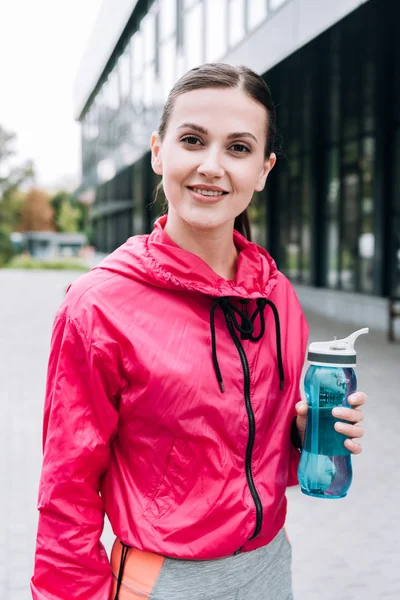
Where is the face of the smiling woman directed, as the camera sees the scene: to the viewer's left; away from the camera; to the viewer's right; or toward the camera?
toward the camera

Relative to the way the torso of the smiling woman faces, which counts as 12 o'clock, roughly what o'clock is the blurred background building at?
The blurred background building is roughly at 8 o'clock from the smiling woman.

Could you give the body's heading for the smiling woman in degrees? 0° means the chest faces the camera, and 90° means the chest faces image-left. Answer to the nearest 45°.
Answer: approximately 315°
